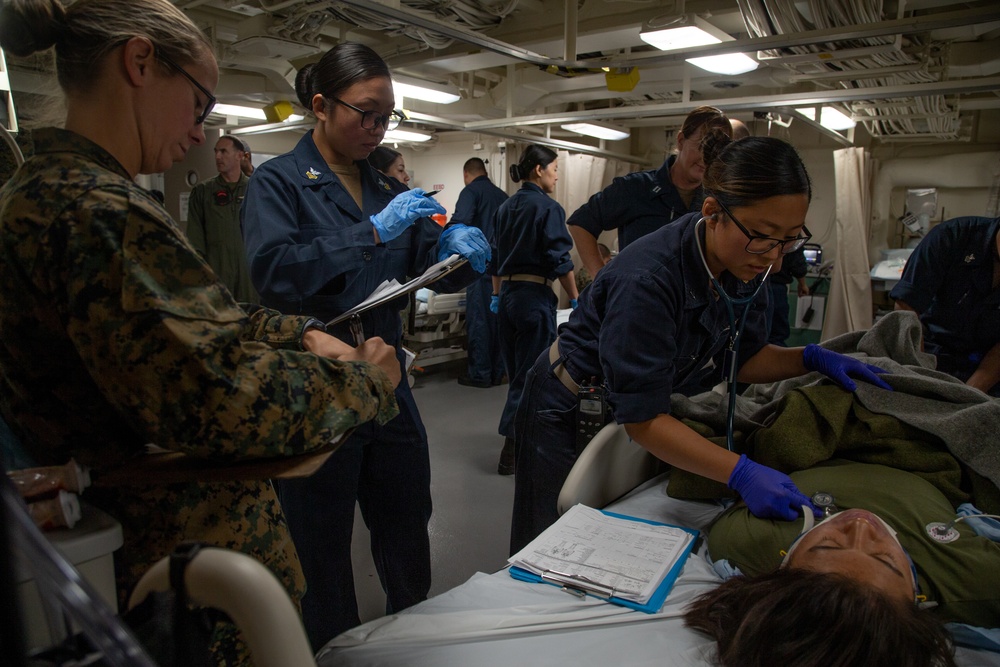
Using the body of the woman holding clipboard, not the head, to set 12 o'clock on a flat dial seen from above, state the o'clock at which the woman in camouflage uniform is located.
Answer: The woman in camouflage uniform is roughly at 2 o'clock from the woman holding clipboard.

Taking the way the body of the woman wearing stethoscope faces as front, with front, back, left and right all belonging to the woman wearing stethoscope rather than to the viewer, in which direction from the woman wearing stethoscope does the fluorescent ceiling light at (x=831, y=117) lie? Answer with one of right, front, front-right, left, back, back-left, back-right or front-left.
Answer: back-left

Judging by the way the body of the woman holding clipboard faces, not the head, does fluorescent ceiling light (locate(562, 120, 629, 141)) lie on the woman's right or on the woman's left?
on the woman's left

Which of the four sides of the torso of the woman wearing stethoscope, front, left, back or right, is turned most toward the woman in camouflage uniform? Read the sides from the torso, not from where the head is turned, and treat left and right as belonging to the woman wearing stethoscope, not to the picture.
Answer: right

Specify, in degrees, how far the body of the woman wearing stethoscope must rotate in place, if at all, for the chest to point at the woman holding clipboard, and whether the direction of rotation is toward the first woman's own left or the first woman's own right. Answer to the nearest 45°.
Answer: approximately 135° to the first woman's own right

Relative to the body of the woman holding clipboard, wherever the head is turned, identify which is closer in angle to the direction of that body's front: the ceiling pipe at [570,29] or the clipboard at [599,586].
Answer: the clipboard

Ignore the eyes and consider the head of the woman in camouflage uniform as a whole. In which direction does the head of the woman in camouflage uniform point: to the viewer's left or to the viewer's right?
to the viewer's right

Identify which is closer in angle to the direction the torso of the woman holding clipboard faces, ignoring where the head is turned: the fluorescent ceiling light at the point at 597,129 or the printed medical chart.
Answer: the printed medical chart

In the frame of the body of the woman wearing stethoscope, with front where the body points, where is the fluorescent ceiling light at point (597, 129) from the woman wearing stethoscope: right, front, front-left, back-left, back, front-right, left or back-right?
back-left

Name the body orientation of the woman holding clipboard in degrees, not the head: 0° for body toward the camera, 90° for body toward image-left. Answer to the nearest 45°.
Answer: approximately 315°
